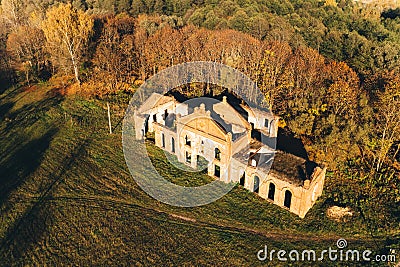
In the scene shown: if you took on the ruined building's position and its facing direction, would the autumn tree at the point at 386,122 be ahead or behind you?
behind

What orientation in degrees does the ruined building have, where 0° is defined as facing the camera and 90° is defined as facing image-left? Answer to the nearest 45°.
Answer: approximately 45°
